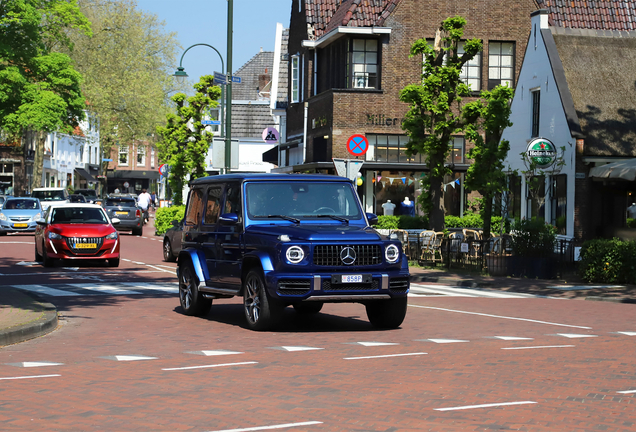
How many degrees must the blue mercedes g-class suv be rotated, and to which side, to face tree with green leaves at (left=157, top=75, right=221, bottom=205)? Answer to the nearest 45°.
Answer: approximately 135° to its left

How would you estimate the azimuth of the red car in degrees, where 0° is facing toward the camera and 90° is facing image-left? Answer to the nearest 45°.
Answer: approximately 0°

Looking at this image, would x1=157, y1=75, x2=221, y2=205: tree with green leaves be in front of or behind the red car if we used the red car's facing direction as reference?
behind

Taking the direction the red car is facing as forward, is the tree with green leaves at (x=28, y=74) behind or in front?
behind
